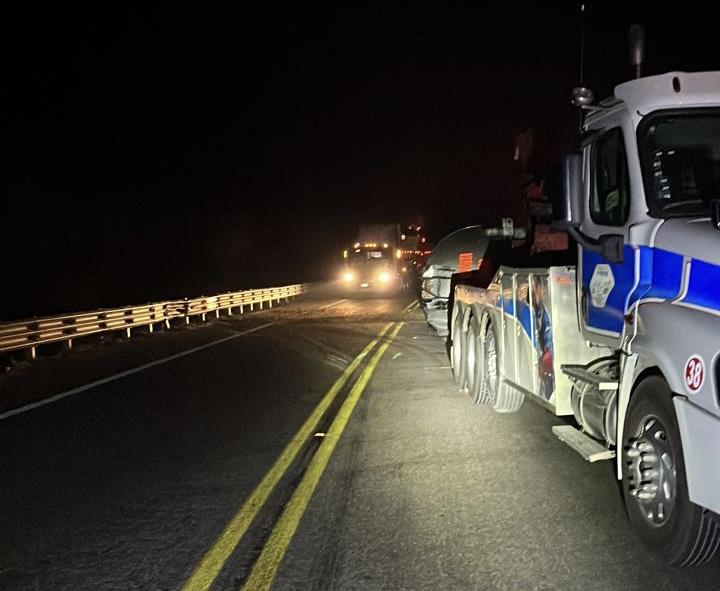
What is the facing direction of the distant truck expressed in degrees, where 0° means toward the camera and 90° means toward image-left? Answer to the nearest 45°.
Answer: approximately 0°

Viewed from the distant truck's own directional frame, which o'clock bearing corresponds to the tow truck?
The tow truck is roughly at 12 o'clock from the distant truck.

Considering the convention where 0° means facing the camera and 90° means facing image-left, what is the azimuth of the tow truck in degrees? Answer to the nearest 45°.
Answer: approximately 315°

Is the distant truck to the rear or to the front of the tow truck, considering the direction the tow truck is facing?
to the rear
